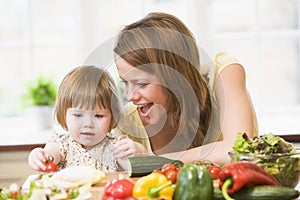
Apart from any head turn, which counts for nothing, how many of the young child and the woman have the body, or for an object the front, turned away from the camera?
0

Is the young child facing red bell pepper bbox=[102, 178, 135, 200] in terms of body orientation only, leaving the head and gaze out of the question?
yes

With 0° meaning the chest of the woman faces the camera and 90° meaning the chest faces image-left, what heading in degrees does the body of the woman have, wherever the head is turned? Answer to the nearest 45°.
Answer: approximately 45°

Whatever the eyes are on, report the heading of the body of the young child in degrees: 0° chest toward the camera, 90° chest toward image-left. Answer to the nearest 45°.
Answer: approximately 0°

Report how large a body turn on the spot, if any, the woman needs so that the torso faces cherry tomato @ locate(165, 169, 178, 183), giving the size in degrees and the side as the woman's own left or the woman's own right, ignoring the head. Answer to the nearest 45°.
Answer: approximately 45° to the woman's own left

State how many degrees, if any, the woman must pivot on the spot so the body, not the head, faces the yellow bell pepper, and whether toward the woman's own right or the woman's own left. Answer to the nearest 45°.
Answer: approximately 45° to the woman's own left

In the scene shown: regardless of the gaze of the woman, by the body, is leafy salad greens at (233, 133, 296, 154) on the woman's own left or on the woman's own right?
on the woman's own left

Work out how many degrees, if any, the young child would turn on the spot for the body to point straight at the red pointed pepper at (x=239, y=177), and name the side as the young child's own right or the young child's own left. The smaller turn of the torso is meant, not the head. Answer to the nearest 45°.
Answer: approximately 45° to the young child's own left

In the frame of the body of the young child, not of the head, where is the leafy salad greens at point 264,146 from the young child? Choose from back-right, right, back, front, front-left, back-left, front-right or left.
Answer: front-left

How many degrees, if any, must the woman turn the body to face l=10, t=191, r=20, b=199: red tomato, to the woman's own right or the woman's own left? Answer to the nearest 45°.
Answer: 0° — they already face it

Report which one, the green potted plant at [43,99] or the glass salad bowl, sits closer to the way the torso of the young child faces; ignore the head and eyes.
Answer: the glass salad bowl
